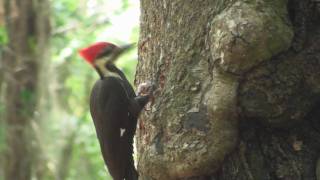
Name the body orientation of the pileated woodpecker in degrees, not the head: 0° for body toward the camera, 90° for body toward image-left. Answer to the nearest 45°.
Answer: approximately 270°

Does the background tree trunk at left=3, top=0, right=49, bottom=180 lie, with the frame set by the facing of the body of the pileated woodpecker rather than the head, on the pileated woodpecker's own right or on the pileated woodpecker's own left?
on the pileated woodpecker's own left
